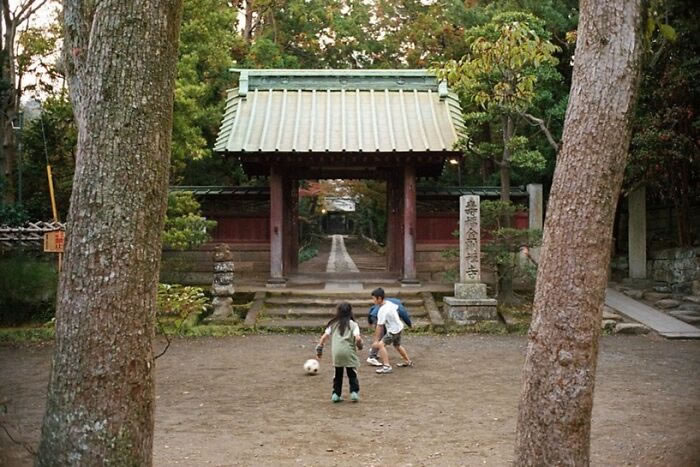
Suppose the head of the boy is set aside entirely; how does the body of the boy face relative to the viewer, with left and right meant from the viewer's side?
facing to the left of the viewer

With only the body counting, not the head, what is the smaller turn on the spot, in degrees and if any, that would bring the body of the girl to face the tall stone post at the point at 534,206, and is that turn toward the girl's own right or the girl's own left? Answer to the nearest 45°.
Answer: approximately 45° to the girl's own right

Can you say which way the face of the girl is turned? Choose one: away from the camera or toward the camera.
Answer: away from the camera

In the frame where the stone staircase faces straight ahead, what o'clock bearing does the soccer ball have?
The soccer ball is roughly at 12 o'clock from the stone staircase.

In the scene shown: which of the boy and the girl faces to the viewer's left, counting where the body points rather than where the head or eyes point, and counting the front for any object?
the boy

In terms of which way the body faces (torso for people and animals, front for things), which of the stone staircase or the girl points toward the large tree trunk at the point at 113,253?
the stone staircase

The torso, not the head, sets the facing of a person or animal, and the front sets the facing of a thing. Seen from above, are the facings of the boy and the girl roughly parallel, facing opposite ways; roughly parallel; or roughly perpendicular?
roughly perpendicular

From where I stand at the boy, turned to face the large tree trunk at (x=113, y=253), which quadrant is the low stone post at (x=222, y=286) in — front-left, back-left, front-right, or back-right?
back-right

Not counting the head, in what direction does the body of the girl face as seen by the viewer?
away from the camera

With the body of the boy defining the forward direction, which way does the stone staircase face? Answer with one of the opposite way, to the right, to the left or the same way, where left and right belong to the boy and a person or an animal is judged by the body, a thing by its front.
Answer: to the left

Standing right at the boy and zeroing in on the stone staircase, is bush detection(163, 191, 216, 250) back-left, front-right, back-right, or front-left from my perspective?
front-left

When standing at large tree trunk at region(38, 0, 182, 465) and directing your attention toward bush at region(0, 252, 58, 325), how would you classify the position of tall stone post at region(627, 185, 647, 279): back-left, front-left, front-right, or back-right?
front-right

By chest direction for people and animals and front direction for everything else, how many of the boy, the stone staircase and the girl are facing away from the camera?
1

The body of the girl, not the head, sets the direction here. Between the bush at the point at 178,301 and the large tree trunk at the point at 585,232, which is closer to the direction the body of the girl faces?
the bush

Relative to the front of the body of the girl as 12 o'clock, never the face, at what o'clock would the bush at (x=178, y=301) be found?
The bush is roughly at 11 o'clock from the girl.

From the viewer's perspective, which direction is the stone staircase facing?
toward the camera

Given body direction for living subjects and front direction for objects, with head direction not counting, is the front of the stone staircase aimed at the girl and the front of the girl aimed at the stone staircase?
yes

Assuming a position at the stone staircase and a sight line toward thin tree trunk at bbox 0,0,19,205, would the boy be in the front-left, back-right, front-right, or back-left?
back-left
